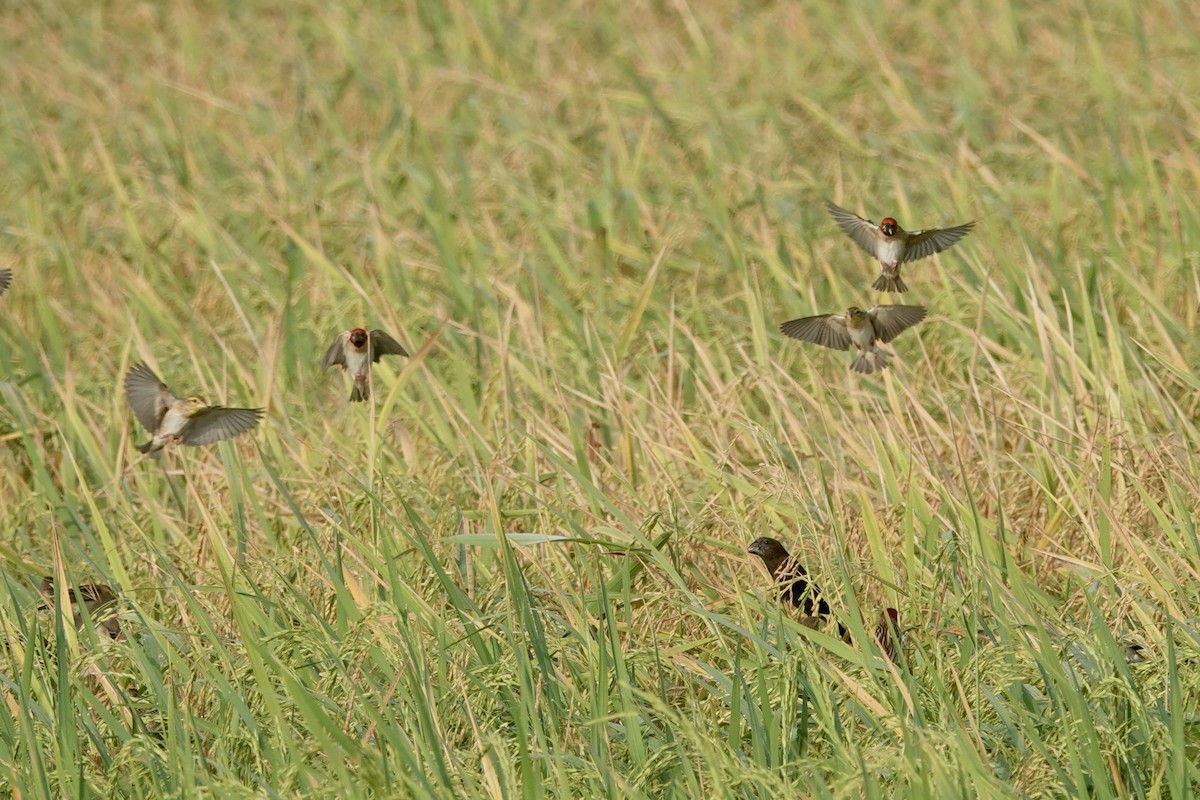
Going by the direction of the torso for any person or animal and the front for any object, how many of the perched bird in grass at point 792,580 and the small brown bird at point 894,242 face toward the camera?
1

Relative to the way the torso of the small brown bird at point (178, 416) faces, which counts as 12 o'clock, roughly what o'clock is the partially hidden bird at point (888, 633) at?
The partially hidden bird is roughly at 12 o'clock from the small brown bird.

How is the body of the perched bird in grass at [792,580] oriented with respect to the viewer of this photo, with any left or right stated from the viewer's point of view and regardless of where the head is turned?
facing to the left of the viewer

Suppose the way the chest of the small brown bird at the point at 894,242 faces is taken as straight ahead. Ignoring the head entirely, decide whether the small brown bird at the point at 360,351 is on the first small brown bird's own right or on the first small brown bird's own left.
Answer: on the first small brown bird's own right

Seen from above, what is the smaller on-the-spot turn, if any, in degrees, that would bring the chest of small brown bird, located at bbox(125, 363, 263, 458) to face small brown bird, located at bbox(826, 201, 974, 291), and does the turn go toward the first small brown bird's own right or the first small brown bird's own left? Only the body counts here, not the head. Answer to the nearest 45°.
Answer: approximately 45° to the first small brown bird's own left

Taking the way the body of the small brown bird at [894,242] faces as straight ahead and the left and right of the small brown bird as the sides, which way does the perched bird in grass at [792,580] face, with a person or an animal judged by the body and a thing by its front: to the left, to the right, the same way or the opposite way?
to the right

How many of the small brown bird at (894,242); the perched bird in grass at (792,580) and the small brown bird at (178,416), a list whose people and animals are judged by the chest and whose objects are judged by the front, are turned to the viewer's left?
1

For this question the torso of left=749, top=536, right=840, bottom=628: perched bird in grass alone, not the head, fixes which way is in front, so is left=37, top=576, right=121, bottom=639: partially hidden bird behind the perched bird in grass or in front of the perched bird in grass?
in front

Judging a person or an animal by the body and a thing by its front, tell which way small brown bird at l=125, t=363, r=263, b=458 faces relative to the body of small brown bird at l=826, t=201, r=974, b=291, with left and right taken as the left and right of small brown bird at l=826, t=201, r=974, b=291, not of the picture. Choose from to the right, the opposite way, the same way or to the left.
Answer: to the left

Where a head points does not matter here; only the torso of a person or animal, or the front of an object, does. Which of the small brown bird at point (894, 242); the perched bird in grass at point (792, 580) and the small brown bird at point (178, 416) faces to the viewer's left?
the perched bird in grass

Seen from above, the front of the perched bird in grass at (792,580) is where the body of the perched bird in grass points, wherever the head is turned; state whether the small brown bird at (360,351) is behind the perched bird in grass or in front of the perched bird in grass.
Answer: in front

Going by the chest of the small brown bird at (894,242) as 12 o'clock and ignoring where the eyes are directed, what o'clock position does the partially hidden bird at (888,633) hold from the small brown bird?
The partially hidden bird is roughly at 12 o'clock from the small brown bird.
